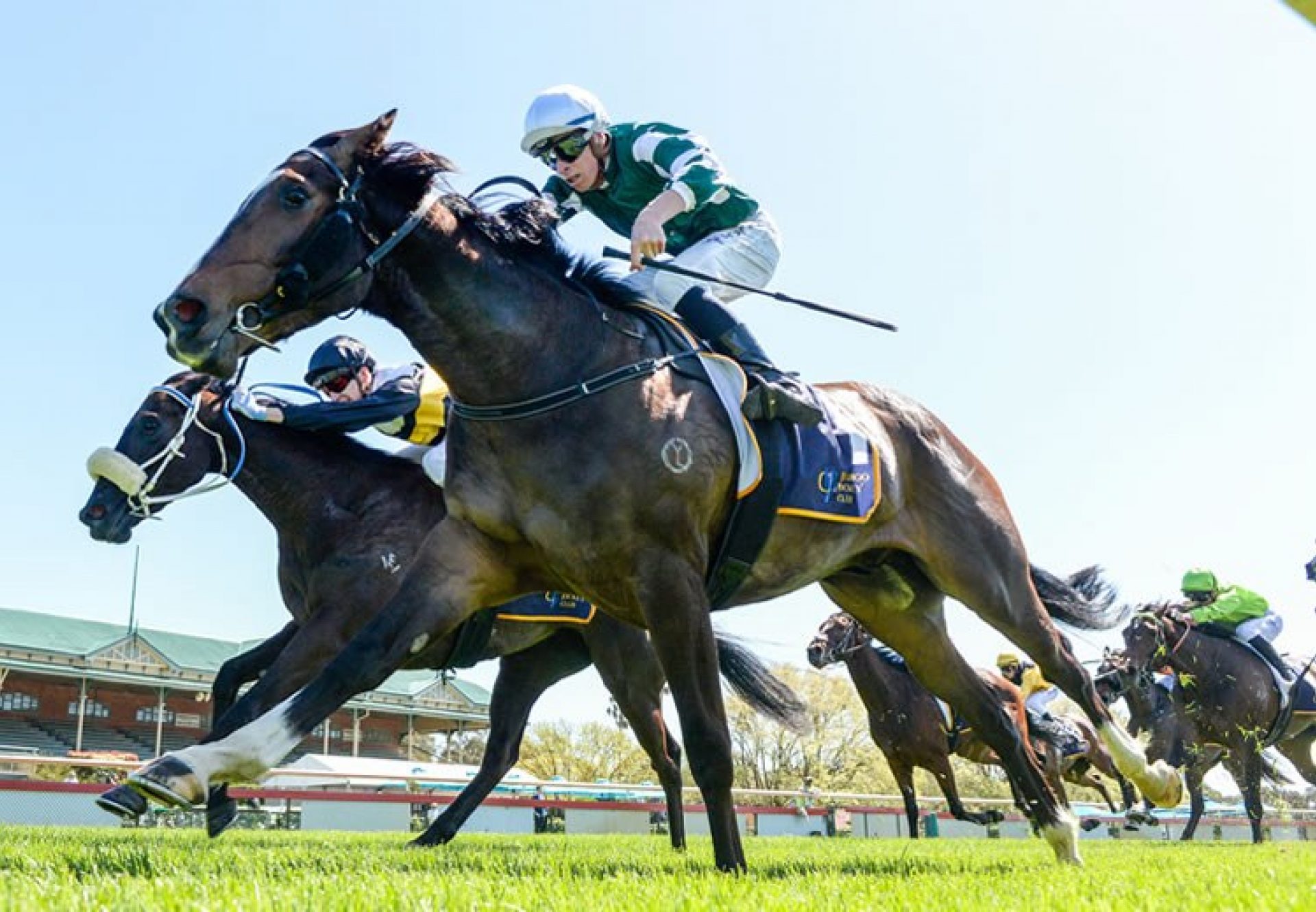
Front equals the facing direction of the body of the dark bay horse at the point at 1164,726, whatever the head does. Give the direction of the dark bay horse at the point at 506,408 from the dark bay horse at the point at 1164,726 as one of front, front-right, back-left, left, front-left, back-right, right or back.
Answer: front-left

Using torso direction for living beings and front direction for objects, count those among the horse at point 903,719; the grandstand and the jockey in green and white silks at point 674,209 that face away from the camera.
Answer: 0

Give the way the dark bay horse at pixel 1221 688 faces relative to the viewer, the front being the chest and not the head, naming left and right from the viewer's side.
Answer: facing the viewer and to the left of the viewer

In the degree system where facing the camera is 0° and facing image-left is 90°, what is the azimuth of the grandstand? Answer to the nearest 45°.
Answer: approximately 315°

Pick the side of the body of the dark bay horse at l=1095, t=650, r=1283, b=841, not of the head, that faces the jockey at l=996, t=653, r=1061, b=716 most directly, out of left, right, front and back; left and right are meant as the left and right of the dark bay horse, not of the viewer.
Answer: front

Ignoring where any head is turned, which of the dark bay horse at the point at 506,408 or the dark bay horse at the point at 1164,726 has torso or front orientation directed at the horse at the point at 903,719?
the dark bay horse at the point at 1164,726

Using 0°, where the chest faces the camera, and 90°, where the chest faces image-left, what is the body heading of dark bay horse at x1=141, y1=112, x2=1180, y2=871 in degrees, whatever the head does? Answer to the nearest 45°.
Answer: approximately 45°

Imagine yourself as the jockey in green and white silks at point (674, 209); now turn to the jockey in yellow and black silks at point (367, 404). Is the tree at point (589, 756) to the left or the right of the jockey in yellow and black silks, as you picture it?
right

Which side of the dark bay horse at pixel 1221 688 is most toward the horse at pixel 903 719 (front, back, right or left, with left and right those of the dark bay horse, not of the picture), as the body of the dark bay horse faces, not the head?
front

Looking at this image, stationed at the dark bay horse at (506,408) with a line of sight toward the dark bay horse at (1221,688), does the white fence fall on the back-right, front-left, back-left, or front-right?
front-left

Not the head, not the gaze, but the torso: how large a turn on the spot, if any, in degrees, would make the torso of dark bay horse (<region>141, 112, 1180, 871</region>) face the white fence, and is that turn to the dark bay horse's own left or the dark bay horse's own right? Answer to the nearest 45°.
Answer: approximately 135° to the dark bay horse's own right

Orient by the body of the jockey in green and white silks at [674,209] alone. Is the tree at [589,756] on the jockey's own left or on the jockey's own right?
on the jockey's own right

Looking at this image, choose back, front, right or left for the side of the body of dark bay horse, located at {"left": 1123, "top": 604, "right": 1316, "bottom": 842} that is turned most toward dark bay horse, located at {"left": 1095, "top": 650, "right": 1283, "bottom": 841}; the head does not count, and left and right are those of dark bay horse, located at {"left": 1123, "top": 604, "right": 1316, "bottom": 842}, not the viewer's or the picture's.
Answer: right

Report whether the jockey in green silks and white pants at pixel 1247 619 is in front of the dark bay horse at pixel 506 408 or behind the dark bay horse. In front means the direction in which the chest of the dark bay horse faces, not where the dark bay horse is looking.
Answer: behind

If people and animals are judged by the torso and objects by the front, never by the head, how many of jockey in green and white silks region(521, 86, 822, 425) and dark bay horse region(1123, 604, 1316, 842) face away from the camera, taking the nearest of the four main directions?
0
